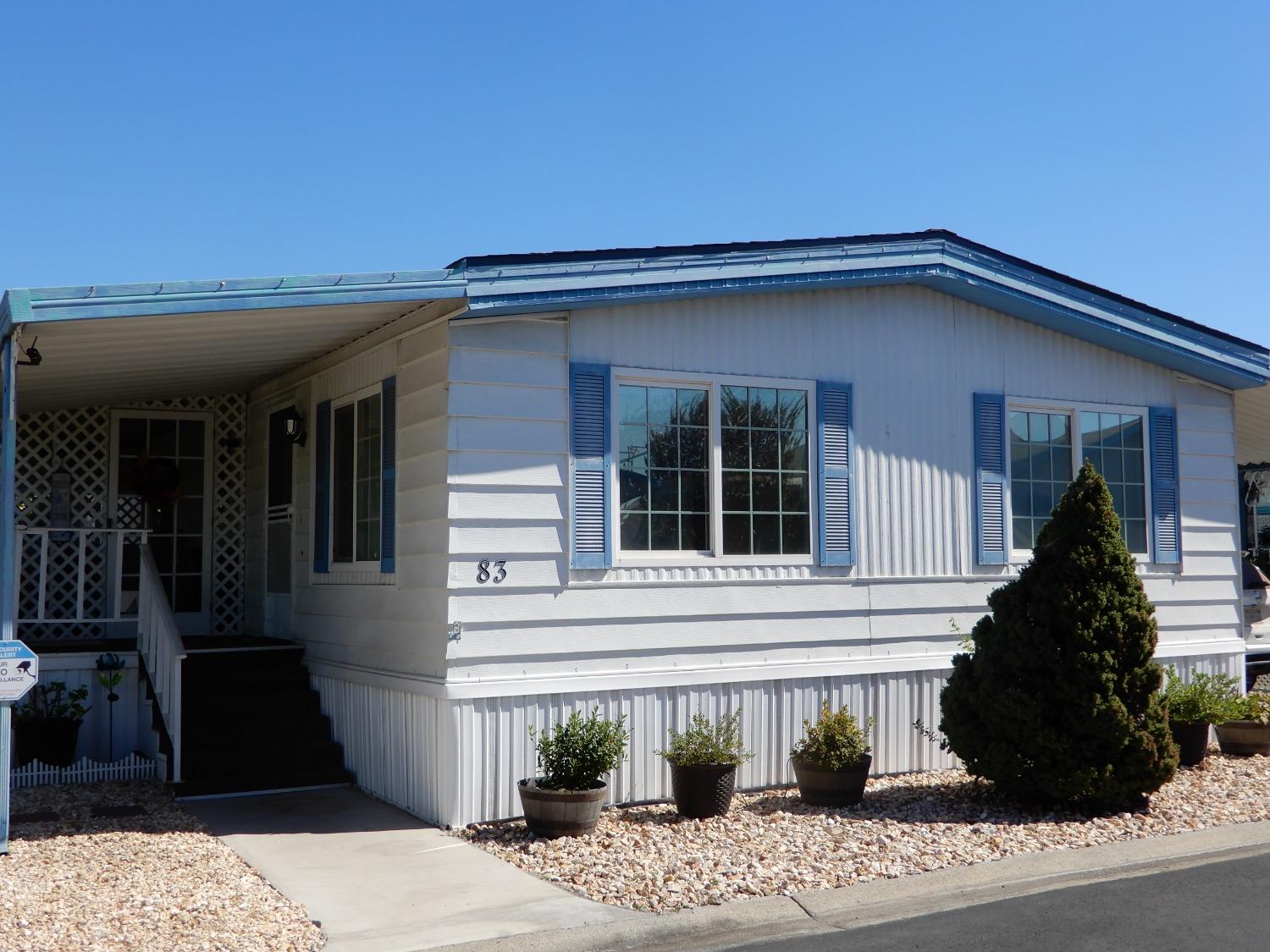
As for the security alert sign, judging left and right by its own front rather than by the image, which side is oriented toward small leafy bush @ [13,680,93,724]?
back

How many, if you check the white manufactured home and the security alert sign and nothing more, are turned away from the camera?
0

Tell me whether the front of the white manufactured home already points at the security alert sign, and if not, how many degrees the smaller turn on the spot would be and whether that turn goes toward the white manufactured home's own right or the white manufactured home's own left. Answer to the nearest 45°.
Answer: approximately 90° to the white manufactured home's own right

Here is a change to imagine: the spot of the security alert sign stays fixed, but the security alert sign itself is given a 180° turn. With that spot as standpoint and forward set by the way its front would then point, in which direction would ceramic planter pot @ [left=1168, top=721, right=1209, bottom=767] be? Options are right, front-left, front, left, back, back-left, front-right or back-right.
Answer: right

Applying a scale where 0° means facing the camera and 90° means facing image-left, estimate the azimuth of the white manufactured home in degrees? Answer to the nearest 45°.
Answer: approximately 315°

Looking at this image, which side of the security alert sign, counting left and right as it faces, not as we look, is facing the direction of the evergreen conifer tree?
left

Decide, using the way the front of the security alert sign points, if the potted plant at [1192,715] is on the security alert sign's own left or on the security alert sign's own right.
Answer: on the security alert sign's own left

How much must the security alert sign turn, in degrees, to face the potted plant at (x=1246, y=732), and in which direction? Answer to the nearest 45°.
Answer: approximately 90° to its left

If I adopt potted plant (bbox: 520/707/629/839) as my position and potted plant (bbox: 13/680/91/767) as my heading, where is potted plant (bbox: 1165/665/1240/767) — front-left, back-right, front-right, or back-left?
back-right

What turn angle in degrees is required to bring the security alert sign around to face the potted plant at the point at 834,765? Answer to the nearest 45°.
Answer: approximately 90° to its left

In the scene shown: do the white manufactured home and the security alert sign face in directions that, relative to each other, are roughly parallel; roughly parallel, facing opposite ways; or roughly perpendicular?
roughly parallel

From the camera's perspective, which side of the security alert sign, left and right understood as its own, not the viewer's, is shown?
front

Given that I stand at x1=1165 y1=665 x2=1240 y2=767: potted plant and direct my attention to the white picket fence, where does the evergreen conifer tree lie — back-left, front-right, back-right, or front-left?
front-left
